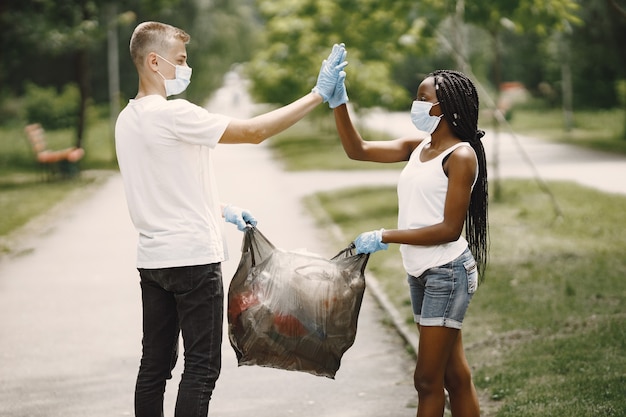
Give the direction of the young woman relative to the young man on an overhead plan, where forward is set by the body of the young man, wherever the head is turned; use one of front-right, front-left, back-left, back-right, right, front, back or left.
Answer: front-right

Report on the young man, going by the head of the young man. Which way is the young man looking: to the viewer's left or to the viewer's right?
to the viewer's right

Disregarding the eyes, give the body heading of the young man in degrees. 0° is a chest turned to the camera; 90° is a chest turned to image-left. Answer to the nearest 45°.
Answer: approximately 225°

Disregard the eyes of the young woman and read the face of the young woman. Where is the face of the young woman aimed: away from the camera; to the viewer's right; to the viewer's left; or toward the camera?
to the viewer's left

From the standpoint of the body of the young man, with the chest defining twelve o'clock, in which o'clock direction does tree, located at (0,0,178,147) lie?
The tree is roughly at 10 o'clock from the young man.
